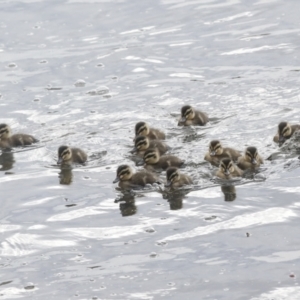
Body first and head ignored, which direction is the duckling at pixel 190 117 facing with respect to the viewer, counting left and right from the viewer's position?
facing the viewer and to the left of the viewer

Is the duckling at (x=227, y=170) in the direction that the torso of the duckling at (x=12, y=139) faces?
no

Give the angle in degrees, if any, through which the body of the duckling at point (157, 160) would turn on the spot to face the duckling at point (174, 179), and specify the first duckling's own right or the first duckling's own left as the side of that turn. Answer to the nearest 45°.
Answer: approximately 90° to the first duckling's own left

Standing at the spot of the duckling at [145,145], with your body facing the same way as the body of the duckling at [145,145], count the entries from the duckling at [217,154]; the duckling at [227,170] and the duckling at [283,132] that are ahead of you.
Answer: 0

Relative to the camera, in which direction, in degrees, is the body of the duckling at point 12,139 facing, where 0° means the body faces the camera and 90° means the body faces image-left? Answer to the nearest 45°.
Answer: approximately 90°

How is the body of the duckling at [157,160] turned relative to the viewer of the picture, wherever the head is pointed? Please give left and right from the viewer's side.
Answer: facing to the left of the viewer

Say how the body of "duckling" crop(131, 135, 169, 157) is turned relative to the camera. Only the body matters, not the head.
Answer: to the viewer's left

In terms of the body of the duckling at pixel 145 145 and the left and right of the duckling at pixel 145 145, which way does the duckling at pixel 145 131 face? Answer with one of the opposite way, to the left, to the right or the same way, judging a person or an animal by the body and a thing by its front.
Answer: the same way

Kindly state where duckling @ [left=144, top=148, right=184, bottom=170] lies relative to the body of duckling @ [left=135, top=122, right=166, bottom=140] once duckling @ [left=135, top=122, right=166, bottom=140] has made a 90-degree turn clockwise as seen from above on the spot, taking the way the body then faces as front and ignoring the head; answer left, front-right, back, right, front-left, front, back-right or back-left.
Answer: back

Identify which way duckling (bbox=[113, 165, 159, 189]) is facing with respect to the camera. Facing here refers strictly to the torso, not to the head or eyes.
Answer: to the viewer's left

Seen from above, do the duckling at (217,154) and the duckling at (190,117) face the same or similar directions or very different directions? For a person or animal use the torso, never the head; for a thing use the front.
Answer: same or similar directions
